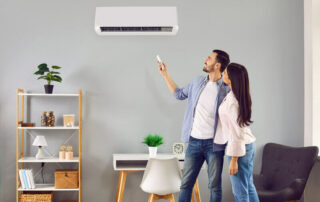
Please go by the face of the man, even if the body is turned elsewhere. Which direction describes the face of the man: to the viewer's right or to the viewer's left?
to the viewer's left

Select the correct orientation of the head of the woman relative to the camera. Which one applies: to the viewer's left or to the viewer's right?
to the viewer's left

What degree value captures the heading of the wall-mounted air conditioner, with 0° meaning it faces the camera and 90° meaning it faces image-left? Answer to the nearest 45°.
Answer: approximately 0°

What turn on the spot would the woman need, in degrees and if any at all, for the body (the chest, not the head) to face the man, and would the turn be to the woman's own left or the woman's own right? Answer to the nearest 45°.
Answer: approximately 45° to the woman's own right

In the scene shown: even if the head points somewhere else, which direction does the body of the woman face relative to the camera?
to the viewer's left

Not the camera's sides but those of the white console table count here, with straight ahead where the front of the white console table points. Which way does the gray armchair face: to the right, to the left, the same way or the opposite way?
to the right
